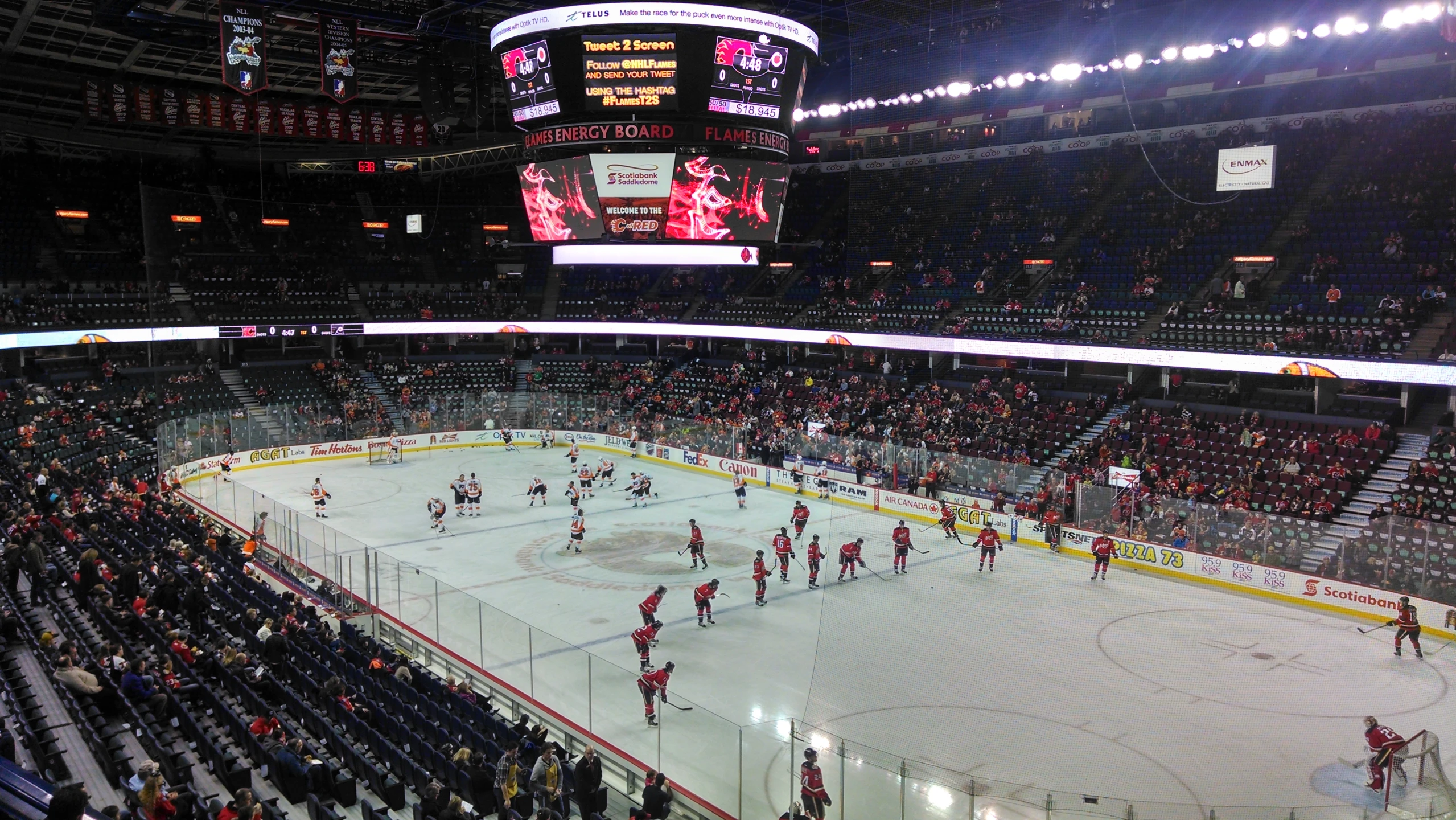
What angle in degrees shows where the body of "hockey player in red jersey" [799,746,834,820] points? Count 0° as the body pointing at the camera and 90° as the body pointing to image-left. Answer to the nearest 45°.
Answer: approximately 225°

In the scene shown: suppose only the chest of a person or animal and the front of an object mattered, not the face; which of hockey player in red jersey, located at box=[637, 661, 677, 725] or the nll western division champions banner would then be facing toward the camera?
the nll western division champions banner

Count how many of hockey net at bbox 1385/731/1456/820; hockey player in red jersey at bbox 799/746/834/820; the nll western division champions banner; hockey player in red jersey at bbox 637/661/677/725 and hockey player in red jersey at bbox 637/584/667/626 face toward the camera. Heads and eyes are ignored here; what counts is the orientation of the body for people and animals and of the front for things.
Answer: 1

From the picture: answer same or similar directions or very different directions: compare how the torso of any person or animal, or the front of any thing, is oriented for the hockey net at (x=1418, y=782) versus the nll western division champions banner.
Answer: very different directions

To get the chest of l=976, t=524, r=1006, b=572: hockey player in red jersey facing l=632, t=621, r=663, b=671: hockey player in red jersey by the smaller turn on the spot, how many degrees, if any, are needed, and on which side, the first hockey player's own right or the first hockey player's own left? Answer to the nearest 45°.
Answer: approximately 45° to the first hockey player's own right

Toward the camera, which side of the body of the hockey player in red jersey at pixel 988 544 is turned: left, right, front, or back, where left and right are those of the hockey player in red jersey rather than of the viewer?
front

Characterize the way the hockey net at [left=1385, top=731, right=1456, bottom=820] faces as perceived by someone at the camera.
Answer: facing away from the viewer and to the left of the viewer

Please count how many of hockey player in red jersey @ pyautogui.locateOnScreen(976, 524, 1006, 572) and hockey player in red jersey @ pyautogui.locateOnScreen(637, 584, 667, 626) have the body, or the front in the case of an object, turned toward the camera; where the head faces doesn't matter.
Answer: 1

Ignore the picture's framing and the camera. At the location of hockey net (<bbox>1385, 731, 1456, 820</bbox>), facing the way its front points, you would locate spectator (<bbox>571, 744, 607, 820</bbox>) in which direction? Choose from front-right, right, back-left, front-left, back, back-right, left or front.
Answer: left
